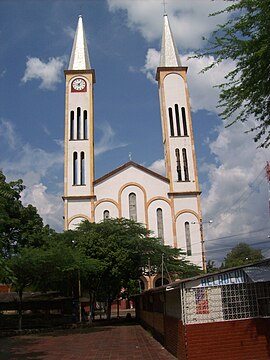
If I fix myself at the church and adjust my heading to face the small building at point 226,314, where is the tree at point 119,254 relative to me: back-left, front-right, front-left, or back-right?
front-right

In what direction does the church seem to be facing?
toward the camera

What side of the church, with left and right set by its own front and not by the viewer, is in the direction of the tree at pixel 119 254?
front

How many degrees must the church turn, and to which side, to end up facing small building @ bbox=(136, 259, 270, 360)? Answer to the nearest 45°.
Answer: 0° — it already faces it

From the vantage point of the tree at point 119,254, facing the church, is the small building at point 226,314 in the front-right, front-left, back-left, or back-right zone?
back-right
